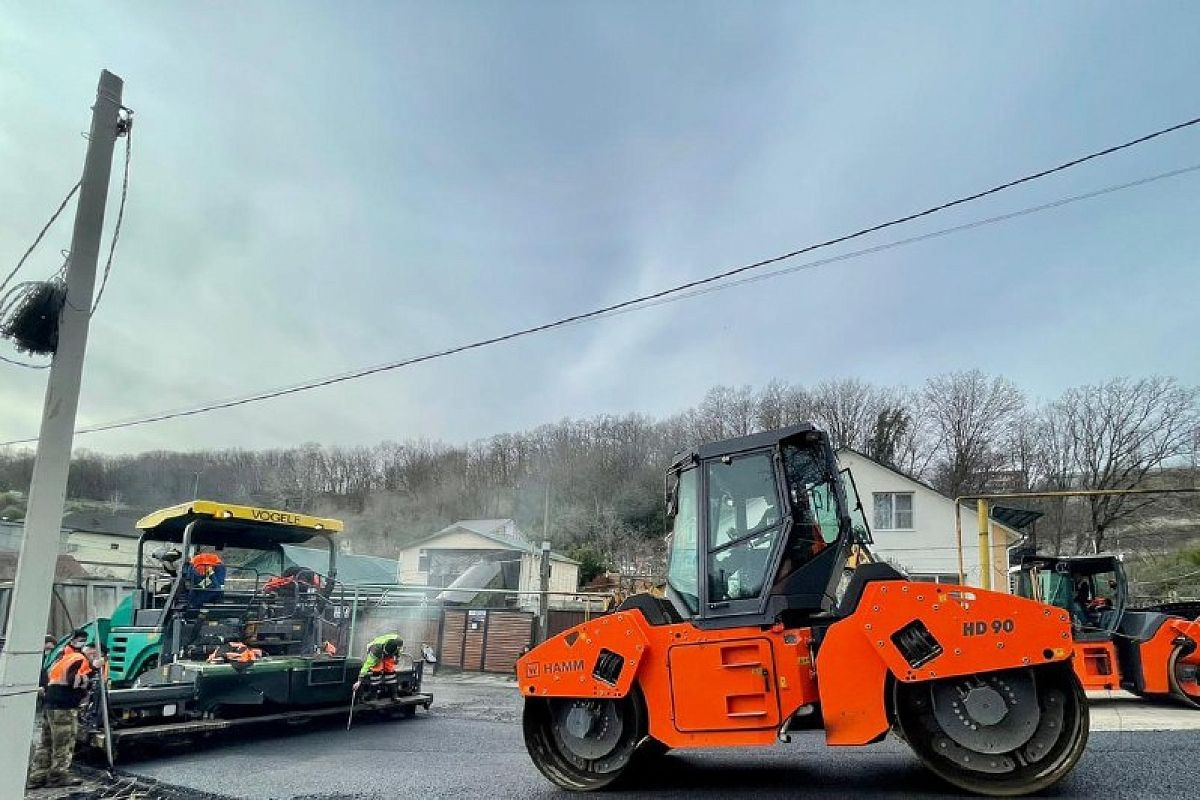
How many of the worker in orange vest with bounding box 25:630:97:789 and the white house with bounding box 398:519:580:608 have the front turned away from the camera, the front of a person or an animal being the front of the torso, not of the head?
0

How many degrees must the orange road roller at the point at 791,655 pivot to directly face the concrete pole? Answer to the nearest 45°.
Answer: approximately 45° to its left

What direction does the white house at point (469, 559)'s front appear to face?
toward the camera

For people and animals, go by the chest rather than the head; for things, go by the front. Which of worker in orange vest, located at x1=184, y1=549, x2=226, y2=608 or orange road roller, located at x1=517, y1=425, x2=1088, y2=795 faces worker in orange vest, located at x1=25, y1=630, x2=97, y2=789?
the orange road roller

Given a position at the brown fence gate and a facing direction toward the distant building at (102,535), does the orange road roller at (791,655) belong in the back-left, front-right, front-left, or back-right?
back-left

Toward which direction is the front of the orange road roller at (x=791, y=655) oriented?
to the viewer's left

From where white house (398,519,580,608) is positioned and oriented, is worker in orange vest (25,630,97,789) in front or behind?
in front

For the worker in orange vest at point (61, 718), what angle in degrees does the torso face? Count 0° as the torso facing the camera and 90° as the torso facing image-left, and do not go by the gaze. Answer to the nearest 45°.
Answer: approximately 270°

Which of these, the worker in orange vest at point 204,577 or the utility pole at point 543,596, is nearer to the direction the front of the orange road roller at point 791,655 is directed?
the worker in orange vest

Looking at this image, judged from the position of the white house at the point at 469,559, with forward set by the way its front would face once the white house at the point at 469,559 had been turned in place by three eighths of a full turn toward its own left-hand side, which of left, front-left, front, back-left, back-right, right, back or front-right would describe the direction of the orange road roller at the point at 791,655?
back-right

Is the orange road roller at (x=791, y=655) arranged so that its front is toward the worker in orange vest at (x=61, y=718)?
yes
